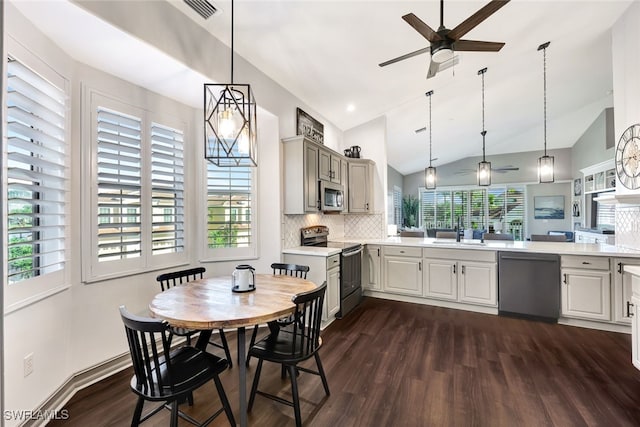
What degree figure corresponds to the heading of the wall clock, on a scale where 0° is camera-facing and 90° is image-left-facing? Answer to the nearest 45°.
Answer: approximately 45°

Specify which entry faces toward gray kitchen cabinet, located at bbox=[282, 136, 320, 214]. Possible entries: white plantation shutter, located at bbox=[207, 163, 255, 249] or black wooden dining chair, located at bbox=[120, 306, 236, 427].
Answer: the black wooden dining chair

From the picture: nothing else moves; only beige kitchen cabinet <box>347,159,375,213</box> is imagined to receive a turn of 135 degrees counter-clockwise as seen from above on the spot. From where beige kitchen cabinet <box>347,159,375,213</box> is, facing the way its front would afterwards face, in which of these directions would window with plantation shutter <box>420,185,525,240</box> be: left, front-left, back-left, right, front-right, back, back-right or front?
front

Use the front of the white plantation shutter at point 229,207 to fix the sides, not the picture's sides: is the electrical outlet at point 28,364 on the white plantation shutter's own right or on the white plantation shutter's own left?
on the white plantation shutter's own right

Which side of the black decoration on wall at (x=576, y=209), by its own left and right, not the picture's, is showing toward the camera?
front

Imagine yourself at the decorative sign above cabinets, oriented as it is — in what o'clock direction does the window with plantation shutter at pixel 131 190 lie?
The window with plantation shutter is roughly at 3 o'clock from the decorative sign above cabinets.

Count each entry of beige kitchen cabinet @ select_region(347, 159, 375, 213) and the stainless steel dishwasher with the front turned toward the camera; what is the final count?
2

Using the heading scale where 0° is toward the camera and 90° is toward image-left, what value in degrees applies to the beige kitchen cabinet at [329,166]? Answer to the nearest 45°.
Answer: approximately 315°

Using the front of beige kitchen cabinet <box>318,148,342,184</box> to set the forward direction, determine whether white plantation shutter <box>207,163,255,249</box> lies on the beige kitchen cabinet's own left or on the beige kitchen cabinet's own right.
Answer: on the beige kitchen cabinet's own right

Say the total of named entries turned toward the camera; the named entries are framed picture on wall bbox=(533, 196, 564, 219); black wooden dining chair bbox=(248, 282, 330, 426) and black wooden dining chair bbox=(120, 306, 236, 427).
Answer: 1

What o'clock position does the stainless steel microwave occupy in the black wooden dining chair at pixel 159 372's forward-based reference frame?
The stainless steel microwave is roughly at 12 o'clock from the black wooden dining chair.

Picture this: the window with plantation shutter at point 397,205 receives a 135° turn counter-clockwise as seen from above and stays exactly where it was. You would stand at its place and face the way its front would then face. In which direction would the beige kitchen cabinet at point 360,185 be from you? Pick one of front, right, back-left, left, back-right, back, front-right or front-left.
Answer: back

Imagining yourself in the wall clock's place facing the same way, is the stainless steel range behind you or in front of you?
in front

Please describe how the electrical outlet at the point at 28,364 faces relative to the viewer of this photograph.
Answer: facing the viewer and to the right of the viewer

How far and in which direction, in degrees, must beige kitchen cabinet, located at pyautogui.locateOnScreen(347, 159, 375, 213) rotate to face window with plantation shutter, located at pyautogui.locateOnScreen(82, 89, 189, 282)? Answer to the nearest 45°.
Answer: approximately 45° to its right

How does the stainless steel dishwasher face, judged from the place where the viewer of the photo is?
facing the viewer

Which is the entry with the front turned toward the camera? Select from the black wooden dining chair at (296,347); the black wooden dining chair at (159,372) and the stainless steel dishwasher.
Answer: the stainless steel dishwasher

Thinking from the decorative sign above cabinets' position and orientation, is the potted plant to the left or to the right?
on its left

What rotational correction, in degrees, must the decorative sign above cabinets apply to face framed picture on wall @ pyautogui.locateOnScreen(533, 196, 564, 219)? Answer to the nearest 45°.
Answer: approximately 90° to its left

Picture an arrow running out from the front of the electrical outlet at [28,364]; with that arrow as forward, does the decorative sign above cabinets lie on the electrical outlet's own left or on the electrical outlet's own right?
on the electrical outlet's own left

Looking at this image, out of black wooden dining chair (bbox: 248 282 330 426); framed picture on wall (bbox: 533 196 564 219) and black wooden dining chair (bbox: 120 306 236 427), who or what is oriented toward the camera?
the framed picture on wall

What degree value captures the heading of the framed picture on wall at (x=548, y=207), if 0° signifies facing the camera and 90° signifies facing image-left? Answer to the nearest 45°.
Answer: approximately 0°
